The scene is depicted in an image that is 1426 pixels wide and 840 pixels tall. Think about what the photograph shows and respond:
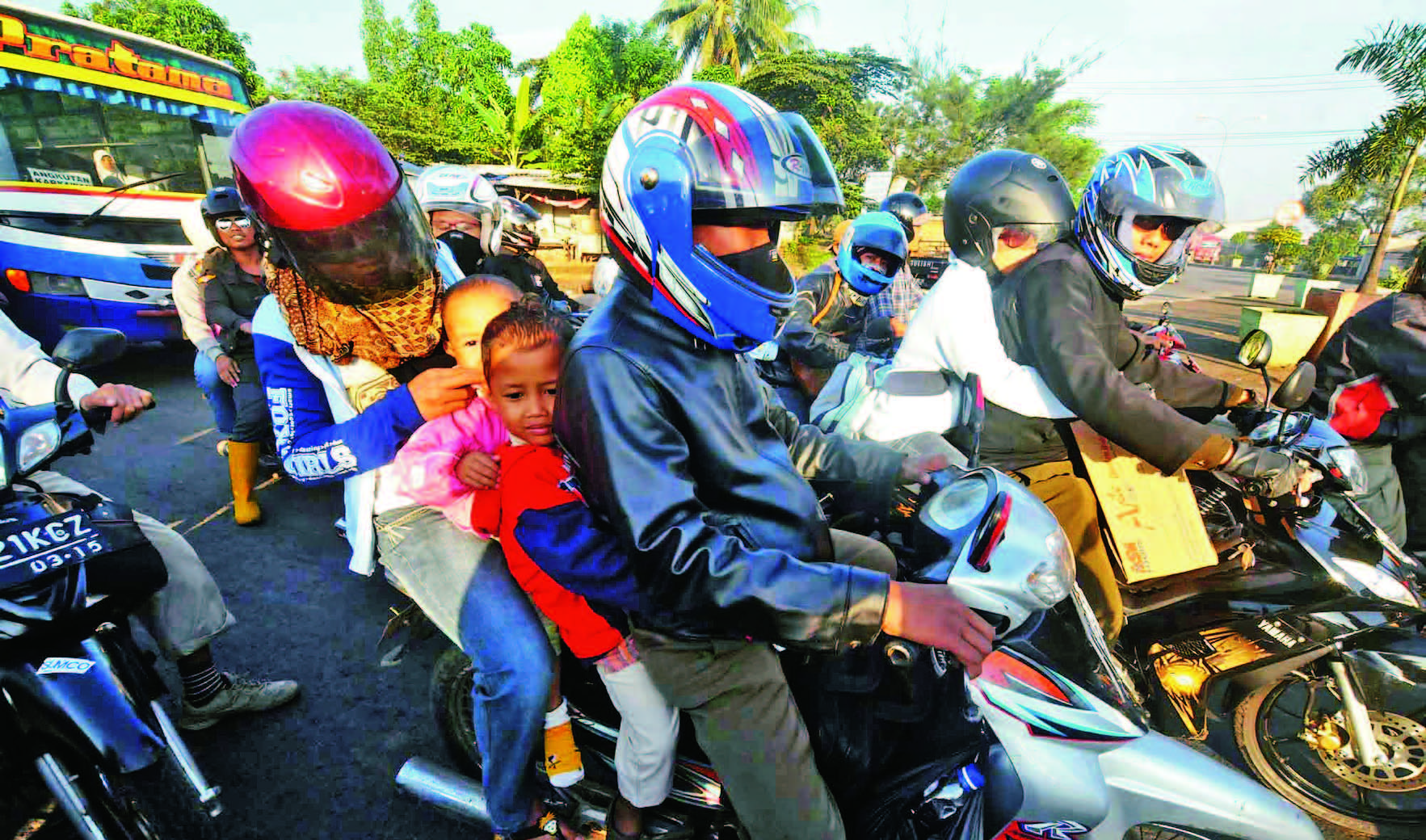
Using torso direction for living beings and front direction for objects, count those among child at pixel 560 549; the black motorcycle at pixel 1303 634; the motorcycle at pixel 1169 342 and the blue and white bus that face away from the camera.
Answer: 0

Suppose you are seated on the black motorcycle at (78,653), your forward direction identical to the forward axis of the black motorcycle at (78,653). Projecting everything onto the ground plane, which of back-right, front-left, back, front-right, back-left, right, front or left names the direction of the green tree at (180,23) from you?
back-left

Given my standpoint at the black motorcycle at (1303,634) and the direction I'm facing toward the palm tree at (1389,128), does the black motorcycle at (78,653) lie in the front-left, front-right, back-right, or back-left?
back-left

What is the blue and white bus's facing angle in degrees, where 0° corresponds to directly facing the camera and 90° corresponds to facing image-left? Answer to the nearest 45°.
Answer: approximately 315°

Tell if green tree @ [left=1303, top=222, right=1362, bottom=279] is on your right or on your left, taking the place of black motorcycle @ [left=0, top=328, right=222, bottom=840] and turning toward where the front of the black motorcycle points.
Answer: on your left

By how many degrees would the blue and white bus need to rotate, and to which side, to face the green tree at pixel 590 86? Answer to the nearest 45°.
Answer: approximately 90° to its left

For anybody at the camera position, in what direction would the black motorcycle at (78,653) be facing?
facing the viewer and to the right of the viewer

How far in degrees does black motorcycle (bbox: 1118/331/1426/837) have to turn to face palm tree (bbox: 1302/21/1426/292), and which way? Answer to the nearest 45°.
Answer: approximately 90° to its left
